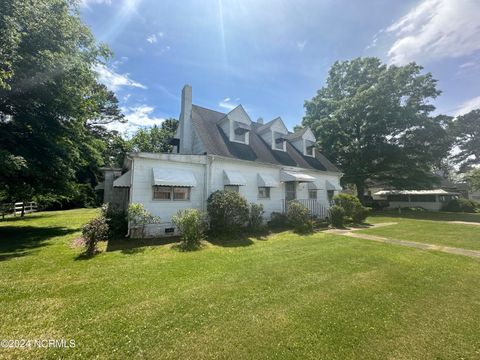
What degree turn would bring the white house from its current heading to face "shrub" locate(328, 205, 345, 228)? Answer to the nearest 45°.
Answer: approximately 45° to its left

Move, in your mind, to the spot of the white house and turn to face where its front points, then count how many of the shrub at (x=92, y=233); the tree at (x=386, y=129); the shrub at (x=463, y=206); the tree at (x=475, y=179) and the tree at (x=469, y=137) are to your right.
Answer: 1

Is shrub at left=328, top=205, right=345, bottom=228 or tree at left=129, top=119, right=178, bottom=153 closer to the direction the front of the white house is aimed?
the shrub

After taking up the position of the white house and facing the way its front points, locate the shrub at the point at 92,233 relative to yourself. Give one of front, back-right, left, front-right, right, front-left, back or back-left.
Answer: right

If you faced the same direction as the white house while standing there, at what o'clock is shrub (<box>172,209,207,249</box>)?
The shrub is roughly at 2 o'clock from the white house.

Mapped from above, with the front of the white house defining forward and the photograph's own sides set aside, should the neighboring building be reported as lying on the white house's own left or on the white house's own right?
on the white house's own left

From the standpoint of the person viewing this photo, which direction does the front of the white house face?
facing the viewer and to the right of the viewer

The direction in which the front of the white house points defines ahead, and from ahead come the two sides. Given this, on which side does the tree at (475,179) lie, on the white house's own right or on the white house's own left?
on the white house's own left

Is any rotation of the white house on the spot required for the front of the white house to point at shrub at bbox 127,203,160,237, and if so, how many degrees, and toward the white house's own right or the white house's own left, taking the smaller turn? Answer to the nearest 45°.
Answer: approximately 90° to the white house's own right

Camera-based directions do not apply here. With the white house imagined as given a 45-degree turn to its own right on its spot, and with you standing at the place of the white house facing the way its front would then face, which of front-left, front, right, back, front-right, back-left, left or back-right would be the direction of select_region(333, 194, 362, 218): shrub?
left

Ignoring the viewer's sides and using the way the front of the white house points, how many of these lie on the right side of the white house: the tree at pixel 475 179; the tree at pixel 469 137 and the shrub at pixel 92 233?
1

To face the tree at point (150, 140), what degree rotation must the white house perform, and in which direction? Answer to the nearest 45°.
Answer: approximately 180°
